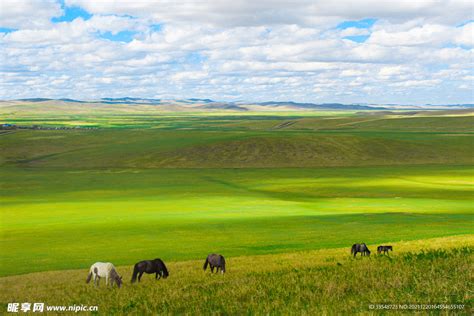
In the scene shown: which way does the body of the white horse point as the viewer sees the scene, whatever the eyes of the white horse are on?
to the viewer's right

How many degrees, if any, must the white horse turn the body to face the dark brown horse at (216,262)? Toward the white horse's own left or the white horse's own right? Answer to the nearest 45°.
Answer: approximately 45° to the white horse's own left
